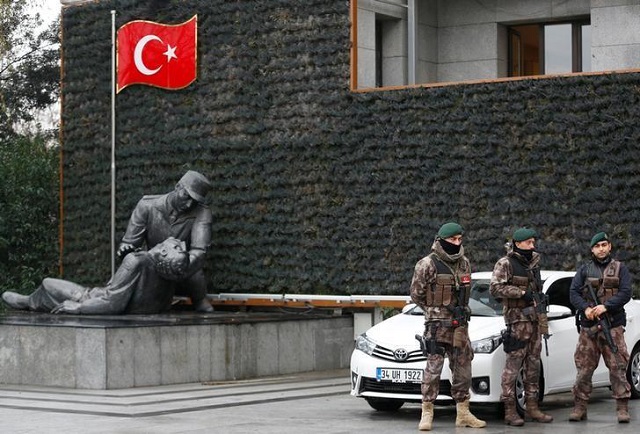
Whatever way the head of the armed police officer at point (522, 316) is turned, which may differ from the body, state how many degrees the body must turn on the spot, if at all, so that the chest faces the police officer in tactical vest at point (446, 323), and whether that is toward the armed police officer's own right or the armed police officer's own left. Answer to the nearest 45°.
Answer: approximately 90° to the armed police officer's own right

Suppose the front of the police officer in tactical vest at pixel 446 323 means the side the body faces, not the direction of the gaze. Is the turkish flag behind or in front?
behind

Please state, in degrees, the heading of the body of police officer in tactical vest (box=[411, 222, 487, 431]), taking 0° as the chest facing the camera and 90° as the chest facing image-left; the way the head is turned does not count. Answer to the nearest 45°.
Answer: approximately 315°

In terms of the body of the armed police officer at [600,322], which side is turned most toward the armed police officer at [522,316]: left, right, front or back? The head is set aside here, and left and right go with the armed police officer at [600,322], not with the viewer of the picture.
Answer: right

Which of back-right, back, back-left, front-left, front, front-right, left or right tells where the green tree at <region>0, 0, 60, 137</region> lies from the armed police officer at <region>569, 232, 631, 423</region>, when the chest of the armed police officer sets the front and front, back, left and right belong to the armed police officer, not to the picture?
back-right

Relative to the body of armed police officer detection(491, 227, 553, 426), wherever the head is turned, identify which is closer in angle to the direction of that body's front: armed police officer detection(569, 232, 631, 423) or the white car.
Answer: the armed police officer

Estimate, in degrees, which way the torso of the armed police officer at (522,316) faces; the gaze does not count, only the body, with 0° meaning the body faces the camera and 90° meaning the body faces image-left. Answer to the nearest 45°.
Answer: approximately 315°
